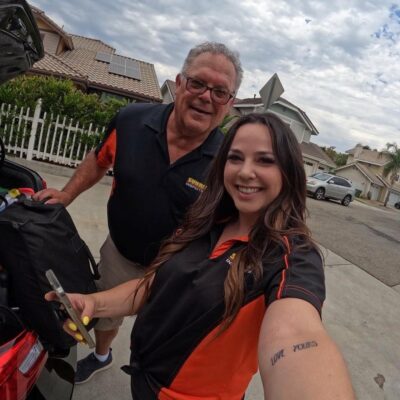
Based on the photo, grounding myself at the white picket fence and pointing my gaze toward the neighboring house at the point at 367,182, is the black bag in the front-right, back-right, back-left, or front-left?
back-right

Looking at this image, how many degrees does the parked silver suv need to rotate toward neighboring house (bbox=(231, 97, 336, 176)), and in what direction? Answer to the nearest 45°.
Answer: approximately 135° to its right

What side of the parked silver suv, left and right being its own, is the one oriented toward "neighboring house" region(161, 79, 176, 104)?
front

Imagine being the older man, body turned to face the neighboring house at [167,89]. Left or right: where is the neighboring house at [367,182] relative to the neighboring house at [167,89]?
right

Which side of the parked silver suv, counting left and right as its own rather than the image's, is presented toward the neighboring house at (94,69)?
front

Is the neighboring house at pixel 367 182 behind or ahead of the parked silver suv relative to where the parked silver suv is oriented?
behind

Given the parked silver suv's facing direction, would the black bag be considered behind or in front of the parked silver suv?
in front

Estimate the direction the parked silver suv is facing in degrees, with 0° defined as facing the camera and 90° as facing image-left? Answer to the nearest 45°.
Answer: approximately 45°

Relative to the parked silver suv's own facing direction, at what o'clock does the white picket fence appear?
The white picket fence is roughly at 11 o'clock from the parked silver suv.

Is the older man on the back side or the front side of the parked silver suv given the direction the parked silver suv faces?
on the front side

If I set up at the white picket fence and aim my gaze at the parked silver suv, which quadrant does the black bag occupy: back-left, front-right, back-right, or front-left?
back-right

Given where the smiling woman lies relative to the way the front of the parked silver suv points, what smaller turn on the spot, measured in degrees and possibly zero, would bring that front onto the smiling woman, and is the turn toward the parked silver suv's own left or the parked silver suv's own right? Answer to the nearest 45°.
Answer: approximately 45° to the parked silver suv's own left
